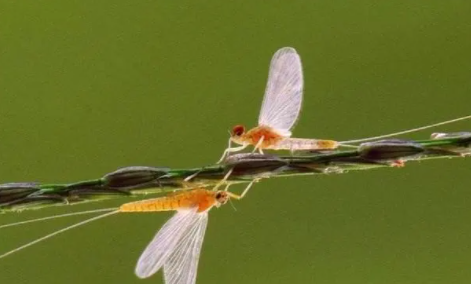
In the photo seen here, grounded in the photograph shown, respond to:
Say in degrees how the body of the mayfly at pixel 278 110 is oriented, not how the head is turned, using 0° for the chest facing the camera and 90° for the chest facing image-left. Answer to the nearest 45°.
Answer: approximately 90°
